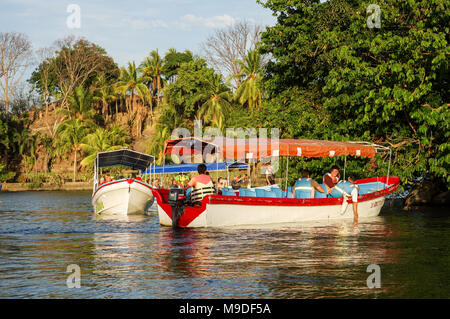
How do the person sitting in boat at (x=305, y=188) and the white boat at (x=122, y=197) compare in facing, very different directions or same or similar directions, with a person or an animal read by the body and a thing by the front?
very different directions

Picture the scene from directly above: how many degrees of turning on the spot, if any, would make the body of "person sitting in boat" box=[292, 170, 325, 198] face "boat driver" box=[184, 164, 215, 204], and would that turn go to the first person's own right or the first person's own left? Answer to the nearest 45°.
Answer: approximately 135° to the first person's own left

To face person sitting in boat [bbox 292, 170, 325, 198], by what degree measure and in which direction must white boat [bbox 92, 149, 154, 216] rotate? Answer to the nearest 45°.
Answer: approximately 45° to its left

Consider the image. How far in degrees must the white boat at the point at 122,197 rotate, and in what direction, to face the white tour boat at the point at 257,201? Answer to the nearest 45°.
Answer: approximately 45° to its left

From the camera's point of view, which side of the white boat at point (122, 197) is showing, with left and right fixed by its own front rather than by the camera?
front

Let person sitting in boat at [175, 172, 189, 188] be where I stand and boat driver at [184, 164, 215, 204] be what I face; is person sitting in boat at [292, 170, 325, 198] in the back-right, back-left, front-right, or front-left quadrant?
front-left
